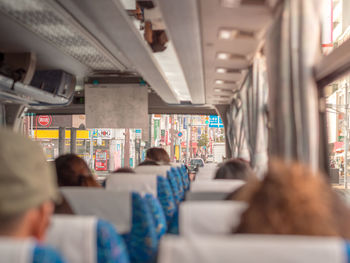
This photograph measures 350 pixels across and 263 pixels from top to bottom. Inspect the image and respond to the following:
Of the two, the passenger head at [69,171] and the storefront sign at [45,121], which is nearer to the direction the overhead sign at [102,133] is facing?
the passenger head

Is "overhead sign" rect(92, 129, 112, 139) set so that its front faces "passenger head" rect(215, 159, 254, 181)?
yes

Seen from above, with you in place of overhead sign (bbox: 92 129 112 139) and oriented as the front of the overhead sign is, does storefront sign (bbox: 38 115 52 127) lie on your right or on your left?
on your right

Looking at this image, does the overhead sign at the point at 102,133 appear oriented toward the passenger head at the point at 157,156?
yes

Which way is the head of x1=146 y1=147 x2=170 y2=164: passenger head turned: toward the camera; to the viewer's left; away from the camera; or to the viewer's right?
away from the camera

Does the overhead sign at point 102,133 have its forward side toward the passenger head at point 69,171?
yes

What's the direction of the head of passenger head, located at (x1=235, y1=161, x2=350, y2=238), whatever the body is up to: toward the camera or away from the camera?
away from the camera

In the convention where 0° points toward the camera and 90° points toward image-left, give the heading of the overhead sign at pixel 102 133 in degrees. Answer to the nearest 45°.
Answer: approximately 0°

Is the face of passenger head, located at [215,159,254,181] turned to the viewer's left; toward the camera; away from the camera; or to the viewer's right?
away from the camera

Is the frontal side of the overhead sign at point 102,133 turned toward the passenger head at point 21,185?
yes

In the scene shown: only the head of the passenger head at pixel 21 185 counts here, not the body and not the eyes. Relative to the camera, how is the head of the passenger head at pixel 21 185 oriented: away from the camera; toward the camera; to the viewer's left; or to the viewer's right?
away from the camera

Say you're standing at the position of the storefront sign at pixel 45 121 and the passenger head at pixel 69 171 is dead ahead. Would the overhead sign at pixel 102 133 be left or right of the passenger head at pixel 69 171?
left

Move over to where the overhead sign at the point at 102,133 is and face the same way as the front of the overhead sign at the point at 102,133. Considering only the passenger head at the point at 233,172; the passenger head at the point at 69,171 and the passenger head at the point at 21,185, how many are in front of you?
3

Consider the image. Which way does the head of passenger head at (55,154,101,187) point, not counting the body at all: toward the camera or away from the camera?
away from the camera
